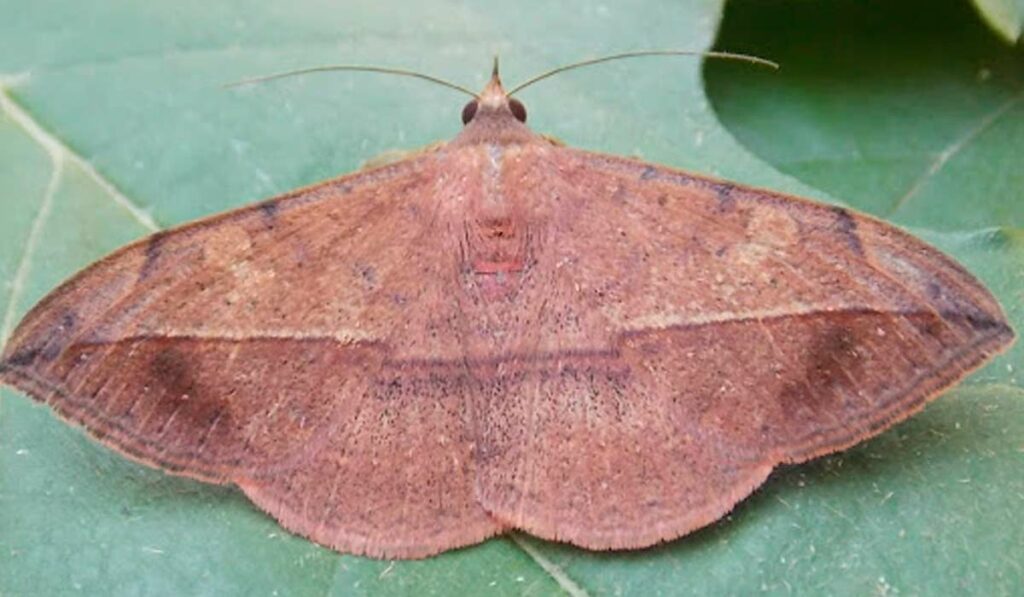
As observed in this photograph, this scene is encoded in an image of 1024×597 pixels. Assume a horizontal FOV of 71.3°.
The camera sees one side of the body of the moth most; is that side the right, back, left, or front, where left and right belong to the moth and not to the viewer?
back
